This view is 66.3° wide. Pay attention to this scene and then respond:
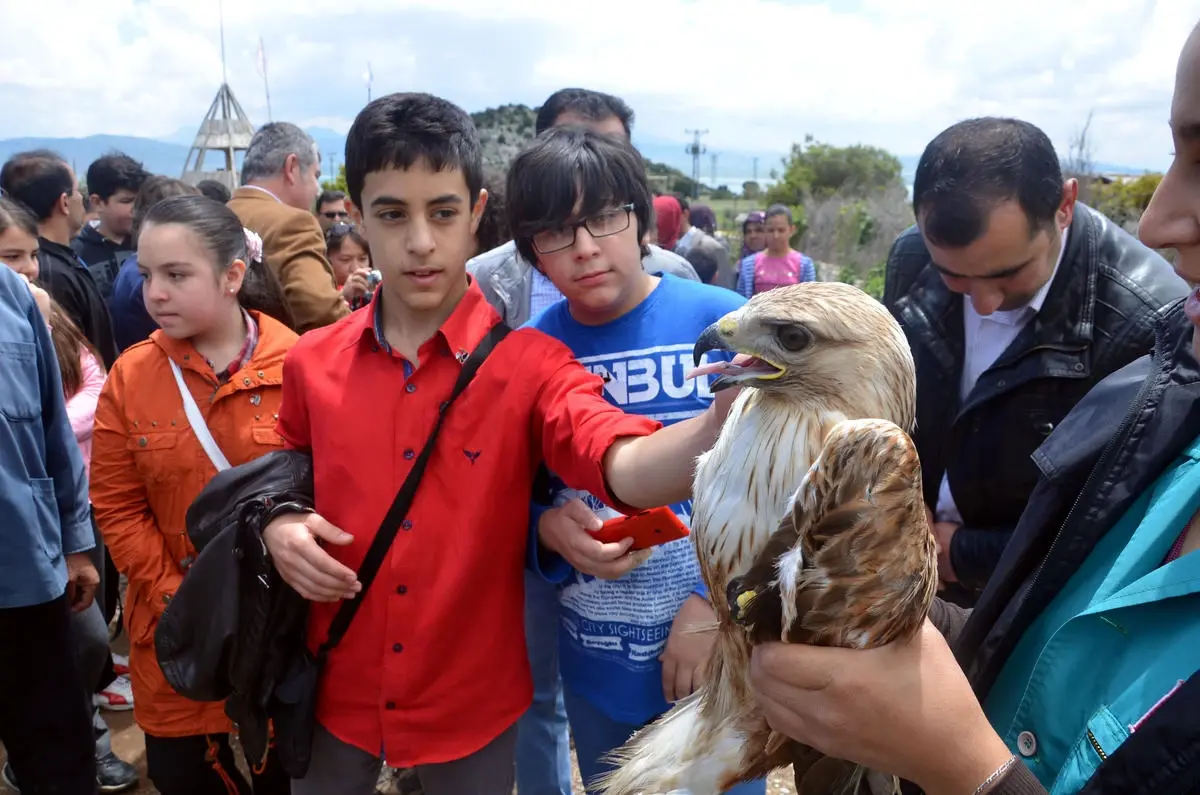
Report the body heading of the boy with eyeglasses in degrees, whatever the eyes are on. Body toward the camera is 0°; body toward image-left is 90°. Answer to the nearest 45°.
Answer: approximately 0°

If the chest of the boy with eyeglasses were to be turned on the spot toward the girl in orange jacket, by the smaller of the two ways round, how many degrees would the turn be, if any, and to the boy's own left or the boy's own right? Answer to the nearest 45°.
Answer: approximately 90° to the boy's own right

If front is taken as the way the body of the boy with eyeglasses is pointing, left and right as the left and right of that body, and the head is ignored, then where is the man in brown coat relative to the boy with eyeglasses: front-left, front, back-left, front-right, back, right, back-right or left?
back-right

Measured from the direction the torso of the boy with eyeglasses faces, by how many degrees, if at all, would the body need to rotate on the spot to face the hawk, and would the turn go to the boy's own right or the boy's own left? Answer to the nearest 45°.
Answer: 0° — they already face it
